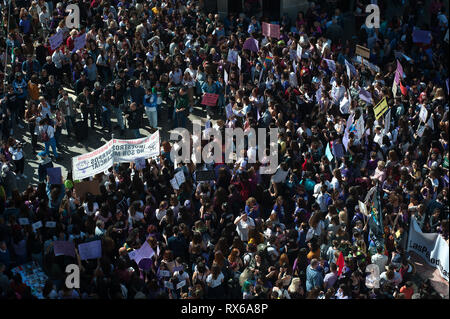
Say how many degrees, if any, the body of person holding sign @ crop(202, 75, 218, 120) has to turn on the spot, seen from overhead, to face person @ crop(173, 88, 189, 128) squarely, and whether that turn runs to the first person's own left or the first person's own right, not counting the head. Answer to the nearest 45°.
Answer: approximately 90° to the first person's own right

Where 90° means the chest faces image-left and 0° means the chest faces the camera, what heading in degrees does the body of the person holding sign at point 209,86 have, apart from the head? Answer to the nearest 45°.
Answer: approximately 0°
